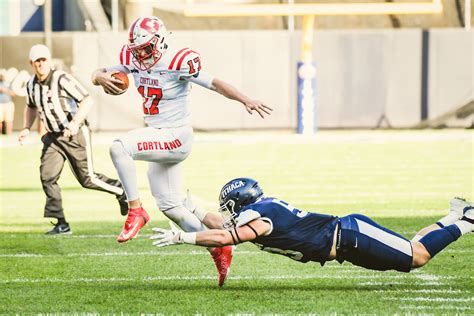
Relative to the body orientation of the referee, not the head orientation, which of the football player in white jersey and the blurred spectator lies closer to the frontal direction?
the football player in white jersey

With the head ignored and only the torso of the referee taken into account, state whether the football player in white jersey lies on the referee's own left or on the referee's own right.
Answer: on the referee's own left

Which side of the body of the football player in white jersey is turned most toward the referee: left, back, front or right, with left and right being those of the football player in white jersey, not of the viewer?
right

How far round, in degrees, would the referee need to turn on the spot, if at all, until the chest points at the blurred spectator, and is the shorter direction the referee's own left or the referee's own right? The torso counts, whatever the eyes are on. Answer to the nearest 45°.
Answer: approximately 135° to the referee's own right

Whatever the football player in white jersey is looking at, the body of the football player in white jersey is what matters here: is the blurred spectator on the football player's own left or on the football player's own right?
on the football player's own right
